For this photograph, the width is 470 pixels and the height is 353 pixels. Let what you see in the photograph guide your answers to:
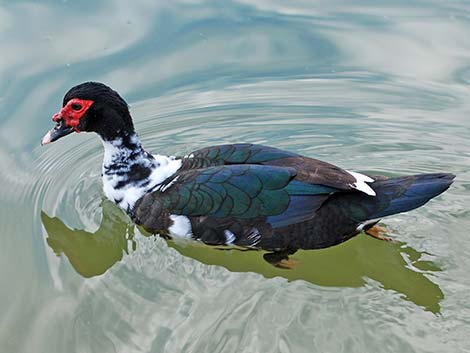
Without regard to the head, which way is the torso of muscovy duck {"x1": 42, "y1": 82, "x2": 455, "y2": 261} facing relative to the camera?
to the viewer's left

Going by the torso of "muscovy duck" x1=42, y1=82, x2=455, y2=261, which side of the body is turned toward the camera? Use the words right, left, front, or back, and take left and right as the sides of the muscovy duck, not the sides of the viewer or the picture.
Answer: left
